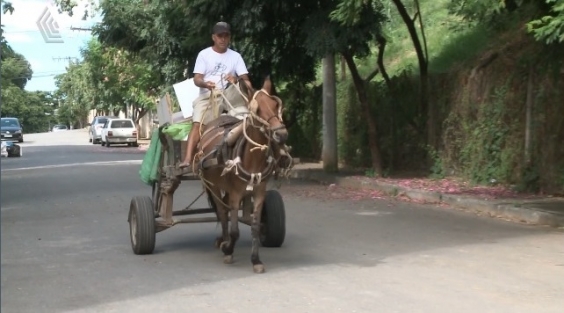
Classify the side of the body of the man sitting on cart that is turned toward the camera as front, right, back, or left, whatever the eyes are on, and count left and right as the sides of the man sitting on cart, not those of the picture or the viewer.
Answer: front

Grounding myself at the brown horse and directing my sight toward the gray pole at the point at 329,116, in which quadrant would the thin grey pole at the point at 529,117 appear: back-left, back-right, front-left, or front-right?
front-right

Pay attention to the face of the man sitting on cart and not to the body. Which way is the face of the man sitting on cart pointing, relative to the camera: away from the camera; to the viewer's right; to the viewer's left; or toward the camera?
toward the camera

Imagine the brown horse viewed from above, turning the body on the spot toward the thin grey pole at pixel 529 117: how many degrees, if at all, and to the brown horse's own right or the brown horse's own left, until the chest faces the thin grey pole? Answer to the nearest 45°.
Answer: approximately 90° to the brown horse's own left

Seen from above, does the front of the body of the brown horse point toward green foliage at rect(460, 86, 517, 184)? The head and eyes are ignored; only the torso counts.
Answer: no

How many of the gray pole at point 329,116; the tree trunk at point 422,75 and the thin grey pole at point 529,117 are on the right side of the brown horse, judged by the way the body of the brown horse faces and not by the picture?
0

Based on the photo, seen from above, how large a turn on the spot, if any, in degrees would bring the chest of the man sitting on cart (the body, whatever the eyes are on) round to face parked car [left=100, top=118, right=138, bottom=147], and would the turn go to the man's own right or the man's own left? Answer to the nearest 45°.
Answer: approximately 180°

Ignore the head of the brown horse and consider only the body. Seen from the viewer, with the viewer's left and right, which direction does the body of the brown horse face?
facing the viewer and to the right of the viewer
